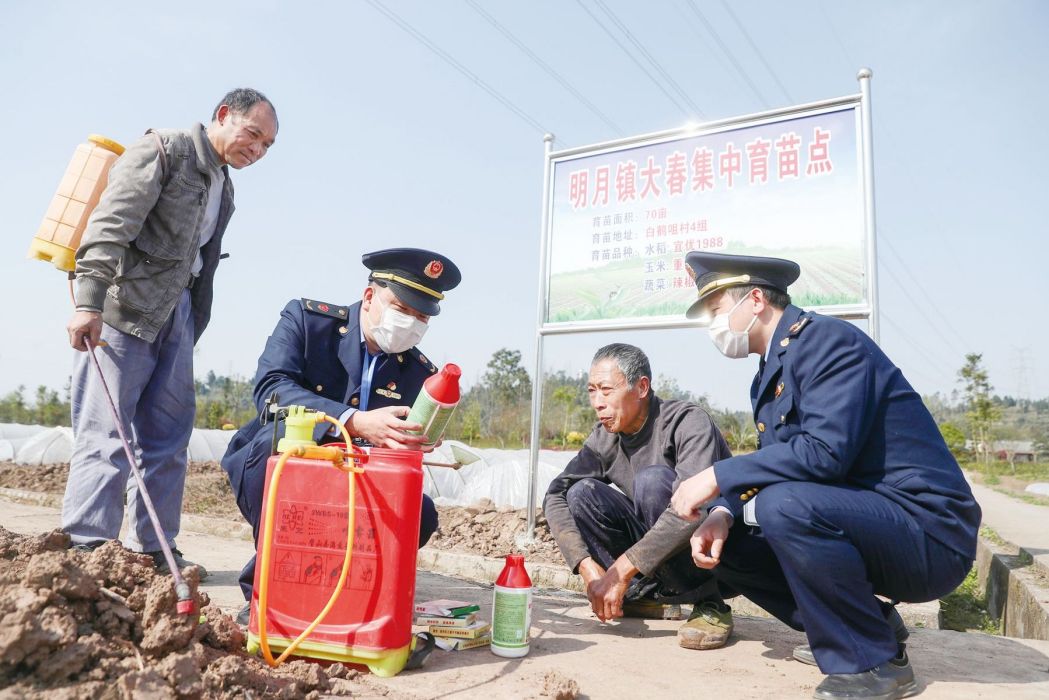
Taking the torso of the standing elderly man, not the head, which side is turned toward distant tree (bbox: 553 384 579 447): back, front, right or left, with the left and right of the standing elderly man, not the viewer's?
left

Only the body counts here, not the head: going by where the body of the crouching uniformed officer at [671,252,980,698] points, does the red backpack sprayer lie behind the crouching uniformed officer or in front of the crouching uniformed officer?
in front

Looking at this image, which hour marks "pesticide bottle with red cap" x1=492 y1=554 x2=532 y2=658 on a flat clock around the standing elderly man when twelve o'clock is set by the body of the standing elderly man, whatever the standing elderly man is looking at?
The pesticide bottle with red cap is roughly at 12 o'clock from the standing elderly man.

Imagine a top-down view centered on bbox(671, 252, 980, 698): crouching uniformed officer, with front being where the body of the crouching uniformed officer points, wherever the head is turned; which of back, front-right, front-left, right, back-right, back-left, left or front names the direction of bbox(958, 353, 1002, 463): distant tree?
right

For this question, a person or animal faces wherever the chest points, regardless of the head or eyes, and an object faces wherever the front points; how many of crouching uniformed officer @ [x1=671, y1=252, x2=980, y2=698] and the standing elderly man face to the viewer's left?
1

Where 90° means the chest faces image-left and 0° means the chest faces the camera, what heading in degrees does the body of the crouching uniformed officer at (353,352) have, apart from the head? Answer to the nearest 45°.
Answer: approximately 315°

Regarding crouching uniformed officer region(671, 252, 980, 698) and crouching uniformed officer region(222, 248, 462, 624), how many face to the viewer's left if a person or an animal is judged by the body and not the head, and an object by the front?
1

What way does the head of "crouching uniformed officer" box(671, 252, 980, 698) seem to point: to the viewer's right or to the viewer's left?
to the viewer's left

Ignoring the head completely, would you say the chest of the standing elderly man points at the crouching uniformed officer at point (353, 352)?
yes

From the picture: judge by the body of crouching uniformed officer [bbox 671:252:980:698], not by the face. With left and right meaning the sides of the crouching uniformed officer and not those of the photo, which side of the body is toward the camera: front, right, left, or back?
left

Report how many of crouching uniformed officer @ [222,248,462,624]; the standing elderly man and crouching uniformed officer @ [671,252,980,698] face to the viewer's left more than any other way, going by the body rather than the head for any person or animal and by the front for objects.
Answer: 1

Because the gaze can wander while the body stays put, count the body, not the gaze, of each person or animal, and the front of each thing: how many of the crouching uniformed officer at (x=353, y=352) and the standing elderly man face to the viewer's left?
0

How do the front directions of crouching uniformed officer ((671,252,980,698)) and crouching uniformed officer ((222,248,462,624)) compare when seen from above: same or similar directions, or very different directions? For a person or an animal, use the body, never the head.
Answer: very different directions

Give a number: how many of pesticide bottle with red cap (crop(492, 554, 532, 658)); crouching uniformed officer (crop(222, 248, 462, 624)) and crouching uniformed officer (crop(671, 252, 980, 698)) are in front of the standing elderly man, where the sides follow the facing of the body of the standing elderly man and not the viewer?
3

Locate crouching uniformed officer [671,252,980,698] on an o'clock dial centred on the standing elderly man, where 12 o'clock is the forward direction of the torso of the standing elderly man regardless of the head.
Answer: The crouching uniformed officer is roughly at 12 o'clock from the standing elderly man.
